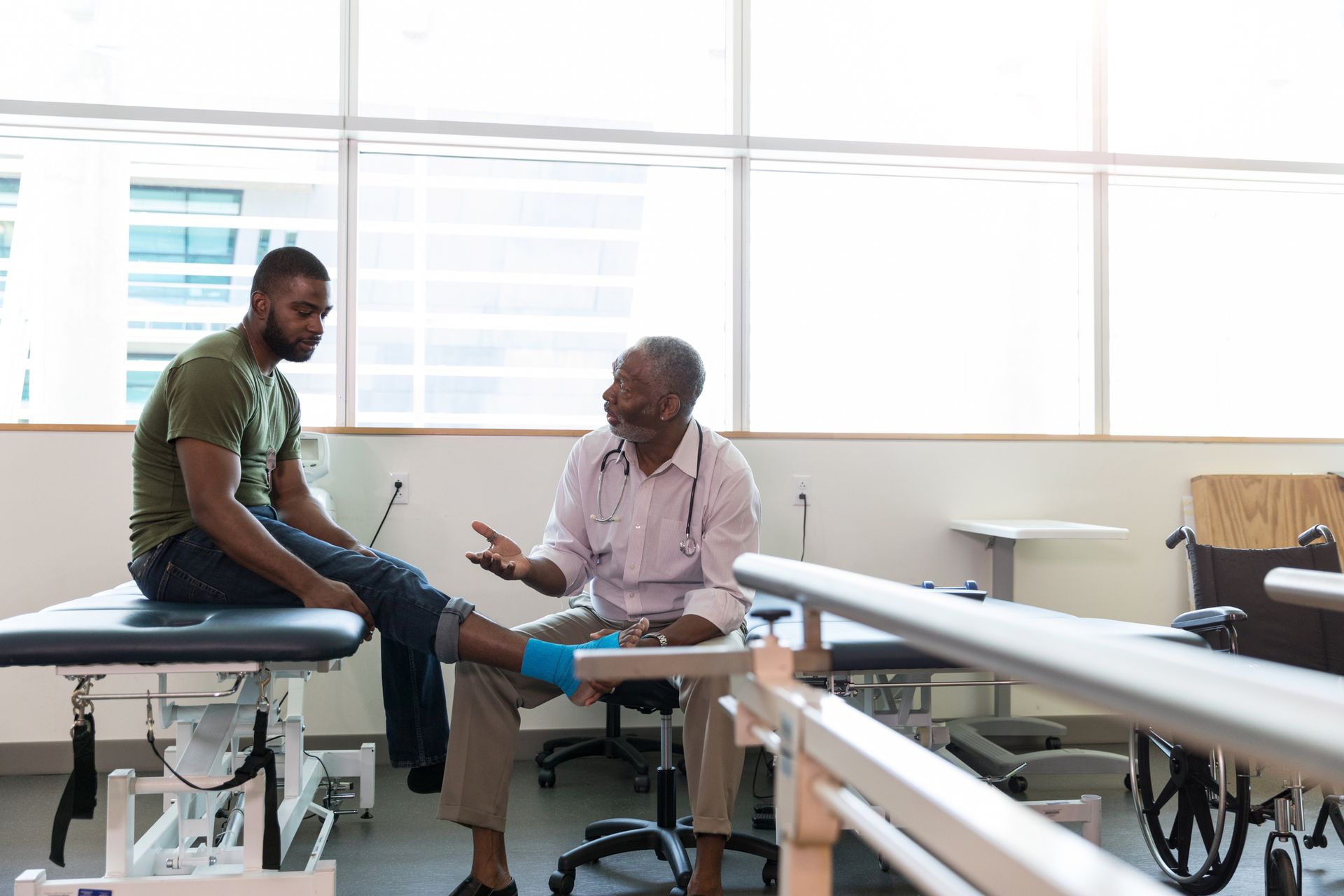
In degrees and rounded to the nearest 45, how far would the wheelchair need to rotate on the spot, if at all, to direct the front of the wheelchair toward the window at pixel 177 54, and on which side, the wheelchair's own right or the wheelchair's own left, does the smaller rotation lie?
approximately 135° to the wheelchair's own right

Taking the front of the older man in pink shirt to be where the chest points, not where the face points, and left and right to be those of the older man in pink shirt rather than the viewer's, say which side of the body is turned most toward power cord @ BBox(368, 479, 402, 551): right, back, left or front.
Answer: right

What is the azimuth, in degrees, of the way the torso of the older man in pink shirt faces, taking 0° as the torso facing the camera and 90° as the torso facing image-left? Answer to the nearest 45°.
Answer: approximately 45°

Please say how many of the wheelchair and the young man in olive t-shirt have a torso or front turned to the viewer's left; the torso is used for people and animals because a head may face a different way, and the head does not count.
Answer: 0

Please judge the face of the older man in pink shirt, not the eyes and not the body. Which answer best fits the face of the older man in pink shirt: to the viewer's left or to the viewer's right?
to the viewer's left

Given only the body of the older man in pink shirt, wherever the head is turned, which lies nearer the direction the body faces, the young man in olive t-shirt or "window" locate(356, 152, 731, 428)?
the young man in olive t-shirt

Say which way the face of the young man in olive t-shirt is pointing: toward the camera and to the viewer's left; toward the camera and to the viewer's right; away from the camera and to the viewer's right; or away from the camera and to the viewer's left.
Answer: toward the camera and to the viewer's right

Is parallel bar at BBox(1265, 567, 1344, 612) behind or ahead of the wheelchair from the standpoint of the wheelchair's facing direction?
ahead

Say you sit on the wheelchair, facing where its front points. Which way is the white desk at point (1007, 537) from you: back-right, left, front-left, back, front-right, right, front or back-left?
back
